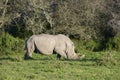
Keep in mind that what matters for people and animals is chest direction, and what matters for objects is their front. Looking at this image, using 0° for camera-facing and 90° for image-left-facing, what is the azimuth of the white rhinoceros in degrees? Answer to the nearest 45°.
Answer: approximately 270°

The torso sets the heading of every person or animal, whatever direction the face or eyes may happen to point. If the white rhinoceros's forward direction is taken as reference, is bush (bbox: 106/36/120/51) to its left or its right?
on its left

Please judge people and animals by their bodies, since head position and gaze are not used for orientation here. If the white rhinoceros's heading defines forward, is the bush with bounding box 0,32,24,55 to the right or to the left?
on its left
